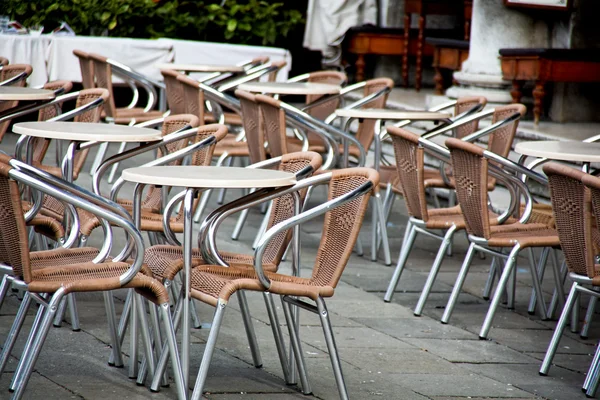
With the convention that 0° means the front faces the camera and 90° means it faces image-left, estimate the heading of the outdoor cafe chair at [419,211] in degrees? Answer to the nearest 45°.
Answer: approximately 225°

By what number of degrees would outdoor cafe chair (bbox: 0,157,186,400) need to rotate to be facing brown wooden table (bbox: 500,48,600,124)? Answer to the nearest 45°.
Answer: approximately 45° to its left

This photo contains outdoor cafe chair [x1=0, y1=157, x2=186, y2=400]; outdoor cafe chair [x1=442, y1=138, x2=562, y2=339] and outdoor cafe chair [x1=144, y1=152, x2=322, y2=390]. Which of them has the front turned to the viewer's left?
outdoor cafe chair [x1=144, y1=152, x2=322, y2=390]

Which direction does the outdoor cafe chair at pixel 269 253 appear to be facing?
to the viewer's left

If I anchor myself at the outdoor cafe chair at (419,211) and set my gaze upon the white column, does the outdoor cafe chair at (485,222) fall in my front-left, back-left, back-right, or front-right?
back-right

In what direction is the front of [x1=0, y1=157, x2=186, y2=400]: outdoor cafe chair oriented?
to the viewer's right

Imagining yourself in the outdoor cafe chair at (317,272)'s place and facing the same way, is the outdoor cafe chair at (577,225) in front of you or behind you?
behind

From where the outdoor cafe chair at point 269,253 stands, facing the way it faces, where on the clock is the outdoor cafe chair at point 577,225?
the outdoor cafe chair at point 577,225 is roughly at 6 o'clock from the outdoor cafe chair at point 269,253.

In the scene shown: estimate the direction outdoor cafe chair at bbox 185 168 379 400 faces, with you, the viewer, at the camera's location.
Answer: facing to the left of the viewer

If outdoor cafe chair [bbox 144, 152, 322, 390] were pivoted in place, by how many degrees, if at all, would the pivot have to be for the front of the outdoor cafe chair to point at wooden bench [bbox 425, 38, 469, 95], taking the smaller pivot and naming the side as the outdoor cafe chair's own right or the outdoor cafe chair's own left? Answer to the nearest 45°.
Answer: approximately 90° to the outdoor cafe chair's own right
